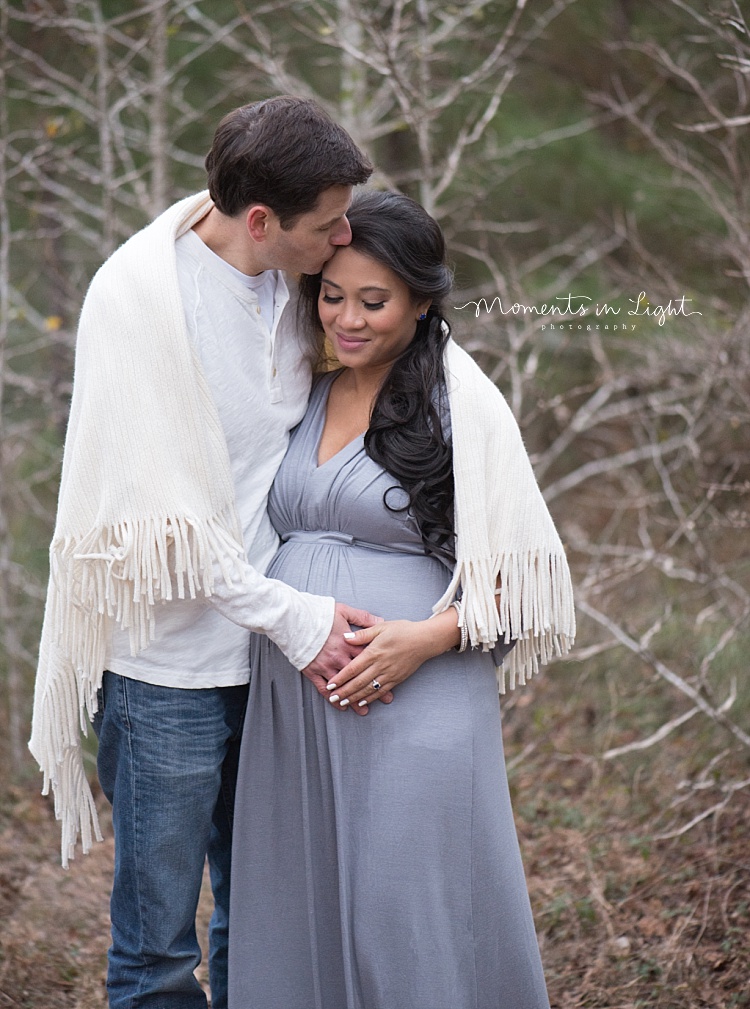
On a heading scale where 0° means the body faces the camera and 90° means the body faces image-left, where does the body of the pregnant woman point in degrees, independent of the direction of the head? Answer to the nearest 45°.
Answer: approximately 45°

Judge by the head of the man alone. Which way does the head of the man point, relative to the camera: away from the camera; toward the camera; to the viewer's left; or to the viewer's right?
to the viewer's right

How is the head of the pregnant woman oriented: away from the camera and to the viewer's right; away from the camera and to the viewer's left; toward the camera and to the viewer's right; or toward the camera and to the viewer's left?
toward the camera and to the viewer's left
